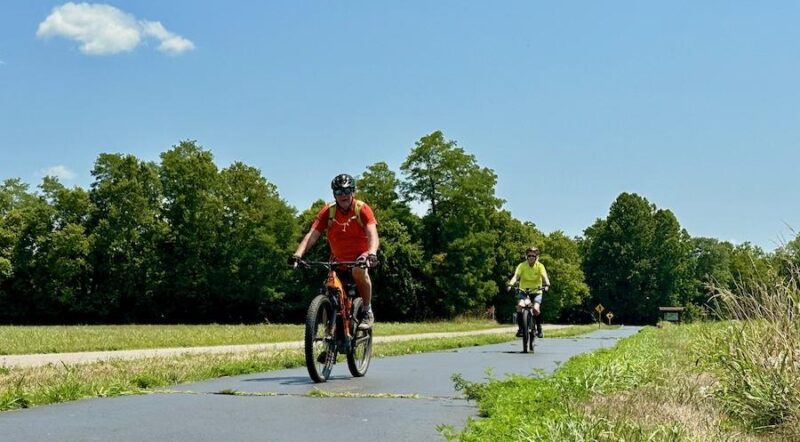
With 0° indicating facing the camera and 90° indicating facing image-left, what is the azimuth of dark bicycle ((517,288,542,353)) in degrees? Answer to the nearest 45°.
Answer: approximately 0°

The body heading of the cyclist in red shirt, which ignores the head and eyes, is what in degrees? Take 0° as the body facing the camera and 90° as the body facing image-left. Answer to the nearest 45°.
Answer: approximately 0°

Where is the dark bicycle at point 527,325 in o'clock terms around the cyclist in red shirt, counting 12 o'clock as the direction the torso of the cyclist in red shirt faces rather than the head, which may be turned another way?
The dark bicycle is roughly at 7 o'clock from the cyclist in red shirt.

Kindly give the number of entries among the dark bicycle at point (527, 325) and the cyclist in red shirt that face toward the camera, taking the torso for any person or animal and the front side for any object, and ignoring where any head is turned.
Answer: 2

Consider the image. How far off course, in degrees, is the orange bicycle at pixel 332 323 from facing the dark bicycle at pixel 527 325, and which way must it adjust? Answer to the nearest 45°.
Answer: approximately 180°

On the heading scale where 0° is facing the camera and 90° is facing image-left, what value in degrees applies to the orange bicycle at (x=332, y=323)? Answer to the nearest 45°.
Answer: approximately 45°

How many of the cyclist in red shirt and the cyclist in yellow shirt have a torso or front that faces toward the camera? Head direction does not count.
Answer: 2
